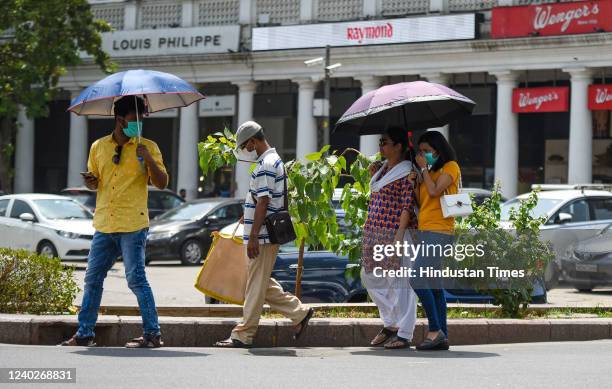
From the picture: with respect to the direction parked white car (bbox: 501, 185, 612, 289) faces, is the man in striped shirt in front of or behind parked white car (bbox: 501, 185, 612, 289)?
in front

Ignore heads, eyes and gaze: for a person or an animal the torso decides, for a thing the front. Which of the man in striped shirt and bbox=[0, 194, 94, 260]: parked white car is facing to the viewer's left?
the man in striped shirt

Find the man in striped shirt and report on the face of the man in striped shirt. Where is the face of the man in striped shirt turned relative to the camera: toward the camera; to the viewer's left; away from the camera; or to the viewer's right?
to the viewer's left

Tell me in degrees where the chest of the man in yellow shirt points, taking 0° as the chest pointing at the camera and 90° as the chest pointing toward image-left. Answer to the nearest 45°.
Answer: approximately 45°

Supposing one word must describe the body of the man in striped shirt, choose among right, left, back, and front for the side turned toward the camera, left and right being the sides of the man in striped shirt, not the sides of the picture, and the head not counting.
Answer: left

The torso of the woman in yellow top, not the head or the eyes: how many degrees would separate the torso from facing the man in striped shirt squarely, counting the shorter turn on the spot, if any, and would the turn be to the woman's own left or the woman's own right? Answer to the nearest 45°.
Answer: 0° — they already face them

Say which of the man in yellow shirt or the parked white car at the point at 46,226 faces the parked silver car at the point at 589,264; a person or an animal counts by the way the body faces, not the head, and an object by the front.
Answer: the parked white car

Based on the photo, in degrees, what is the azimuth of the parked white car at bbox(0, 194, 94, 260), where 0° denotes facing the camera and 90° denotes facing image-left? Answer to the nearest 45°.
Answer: approximately 315°

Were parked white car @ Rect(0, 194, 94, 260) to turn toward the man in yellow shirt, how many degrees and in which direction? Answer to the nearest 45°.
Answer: approximately 45° to its right

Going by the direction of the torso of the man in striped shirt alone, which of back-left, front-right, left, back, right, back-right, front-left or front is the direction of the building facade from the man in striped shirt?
right

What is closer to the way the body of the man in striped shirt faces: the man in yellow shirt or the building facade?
the man in yellow shirt

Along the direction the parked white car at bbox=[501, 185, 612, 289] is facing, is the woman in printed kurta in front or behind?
in front

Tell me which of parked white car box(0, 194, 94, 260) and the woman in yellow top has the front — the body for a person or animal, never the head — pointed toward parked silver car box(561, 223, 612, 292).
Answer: the parked white car
